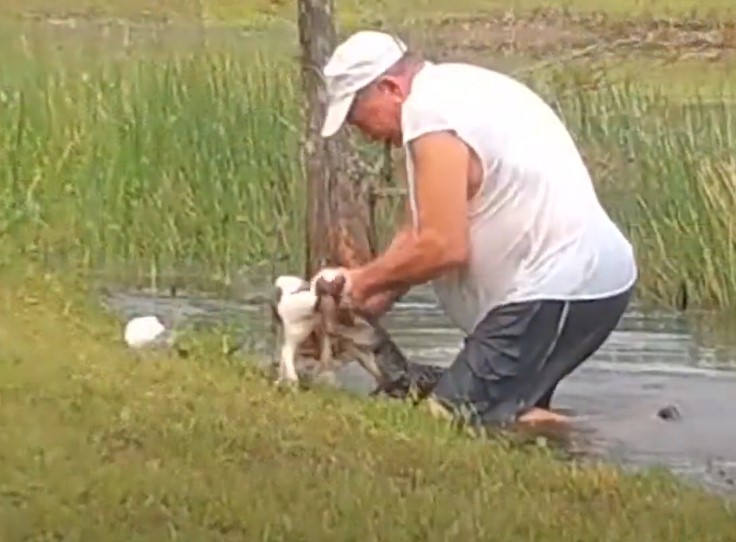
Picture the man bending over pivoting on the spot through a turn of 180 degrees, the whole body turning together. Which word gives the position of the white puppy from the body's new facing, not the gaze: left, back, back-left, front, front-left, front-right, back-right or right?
back

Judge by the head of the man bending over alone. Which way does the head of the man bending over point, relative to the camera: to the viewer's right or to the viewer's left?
to the viewer's left

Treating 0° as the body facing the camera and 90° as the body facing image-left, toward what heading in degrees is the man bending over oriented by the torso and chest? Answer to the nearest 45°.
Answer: approximately 90°

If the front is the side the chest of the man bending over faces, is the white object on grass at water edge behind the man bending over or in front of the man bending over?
in front
